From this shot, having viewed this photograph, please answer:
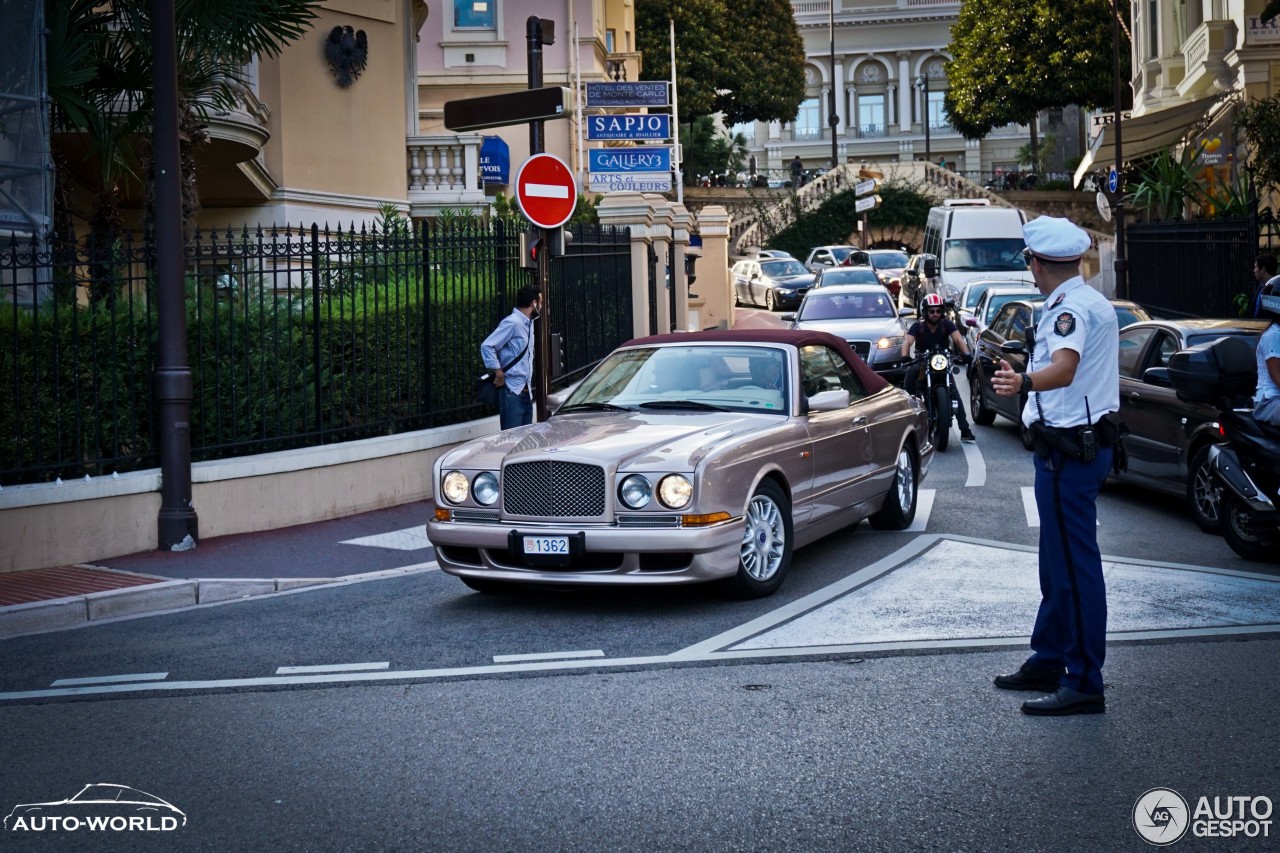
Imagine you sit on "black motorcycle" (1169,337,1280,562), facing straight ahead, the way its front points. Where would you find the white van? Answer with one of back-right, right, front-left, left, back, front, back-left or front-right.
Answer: left

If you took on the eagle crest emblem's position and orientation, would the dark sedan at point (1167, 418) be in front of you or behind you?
in front

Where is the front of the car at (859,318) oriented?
toward the camera

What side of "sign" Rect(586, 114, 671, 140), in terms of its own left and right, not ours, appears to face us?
front

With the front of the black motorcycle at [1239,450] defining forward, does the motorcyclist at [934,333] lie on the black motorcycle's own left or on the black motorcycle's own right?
on the black motorcycle's own left

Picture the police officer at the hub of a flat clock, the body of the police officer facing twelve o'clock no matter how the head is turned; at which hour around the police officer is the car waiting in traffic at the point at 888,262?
The car waiting in traffic is roughly at 3 o'clock from the police officer.

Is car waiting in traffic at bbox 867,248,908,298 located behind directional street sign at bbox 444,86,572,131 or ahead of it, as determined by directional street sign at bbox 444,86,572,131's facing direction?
behind

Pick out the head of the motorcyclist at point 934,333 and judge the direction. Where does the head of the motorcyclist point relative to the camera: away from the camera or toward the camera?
toward the camera

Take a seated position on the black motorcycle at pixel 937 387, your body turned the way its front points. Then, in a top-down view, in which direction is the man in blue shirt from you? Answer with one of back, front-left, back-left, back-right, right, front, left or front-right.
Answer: front-right

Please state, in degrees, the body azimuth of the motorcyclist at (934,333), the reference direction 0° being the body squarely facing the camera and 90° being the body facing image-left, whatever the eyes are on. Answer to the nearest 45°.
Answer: approximately 0°

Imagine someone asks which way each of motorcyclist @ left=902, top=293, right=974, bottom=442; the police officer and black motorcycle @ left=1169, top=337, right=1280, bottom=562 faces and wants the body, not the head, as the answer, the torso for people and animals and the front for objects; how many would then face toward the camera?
1

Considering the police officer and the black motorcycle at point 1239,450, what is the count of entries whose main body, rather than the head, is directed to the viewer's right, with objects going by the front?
1

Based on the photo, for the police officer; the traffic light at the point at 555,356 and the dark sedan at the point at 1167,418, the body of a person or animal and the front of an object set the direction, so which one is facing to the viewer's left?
the police officer

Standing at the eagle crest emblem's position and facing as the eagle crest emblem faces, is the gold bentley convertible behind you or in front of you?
in front

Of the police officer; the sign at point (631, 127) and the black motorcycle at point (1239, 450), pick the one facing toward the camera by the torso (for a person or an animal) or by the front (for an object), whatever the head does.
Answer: the sign
